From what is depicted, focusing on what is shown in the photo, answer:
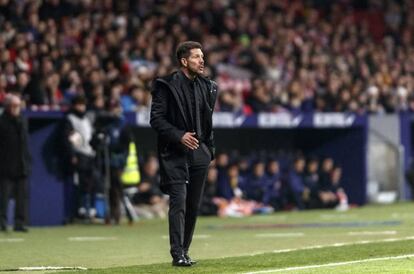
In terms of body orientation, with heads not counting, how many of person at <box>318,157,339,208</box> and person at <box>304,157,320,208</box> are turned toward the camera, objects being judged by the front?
2

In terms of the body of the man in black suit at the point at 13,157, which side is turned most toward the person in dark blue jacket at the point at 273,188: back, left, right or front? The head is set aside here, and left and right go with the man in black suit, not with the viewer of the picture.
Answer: left

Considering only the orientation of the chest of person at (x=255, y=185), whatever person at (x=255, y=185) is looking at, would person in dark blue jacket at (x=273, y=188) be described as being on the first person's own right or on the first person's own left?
on the first person's own left

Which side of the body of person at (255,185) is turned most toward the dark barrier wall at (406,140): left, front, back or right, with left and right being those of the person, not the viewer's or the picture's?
left

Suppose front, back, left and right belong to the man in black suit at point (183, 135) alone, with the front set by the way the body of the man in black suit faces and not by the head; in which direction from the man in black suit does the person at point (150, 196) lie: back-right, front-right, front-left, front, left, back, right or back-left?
back-left

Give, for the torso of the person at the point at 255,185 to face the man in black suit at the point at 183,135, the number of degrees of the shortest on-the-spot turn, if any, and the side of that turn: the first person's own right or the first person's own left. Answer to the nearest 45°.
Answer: approximately 45° to the first person's own right

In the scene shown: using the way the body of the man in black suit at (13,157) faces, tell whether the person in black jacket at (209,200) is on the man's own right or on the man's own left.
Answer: on the man's own left

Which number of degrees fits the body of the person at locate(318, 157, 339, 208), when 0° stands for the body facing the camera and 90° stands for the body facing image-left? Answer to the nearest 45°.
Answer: approximately 0°
